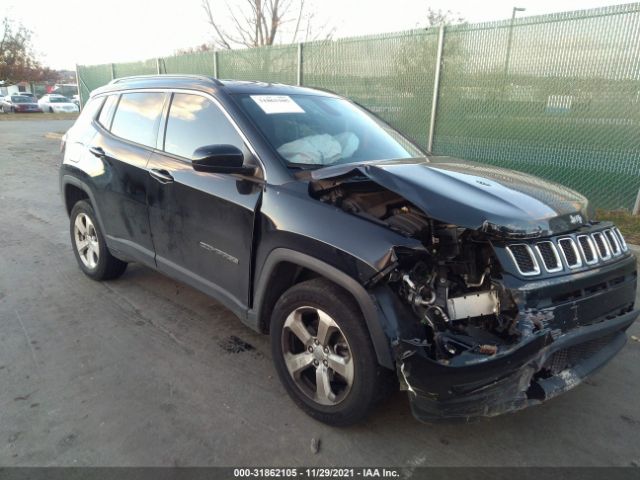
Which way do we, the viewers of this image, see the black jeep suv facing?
facing the viewer and to the right of the viewer

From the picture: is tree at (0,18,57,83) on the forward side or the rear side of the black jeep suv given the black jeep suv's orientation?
on the rear side

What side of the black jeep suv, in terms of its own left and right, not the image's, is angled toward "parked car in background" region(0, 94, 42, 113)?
back

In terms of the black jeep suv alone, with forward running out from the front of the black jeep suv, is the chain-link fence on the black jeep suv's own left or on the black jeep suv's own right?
on the black jeep suv's own left

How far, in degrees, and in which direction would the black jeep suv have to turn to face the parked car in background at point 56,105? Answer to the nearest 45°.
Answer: approximately 180°
